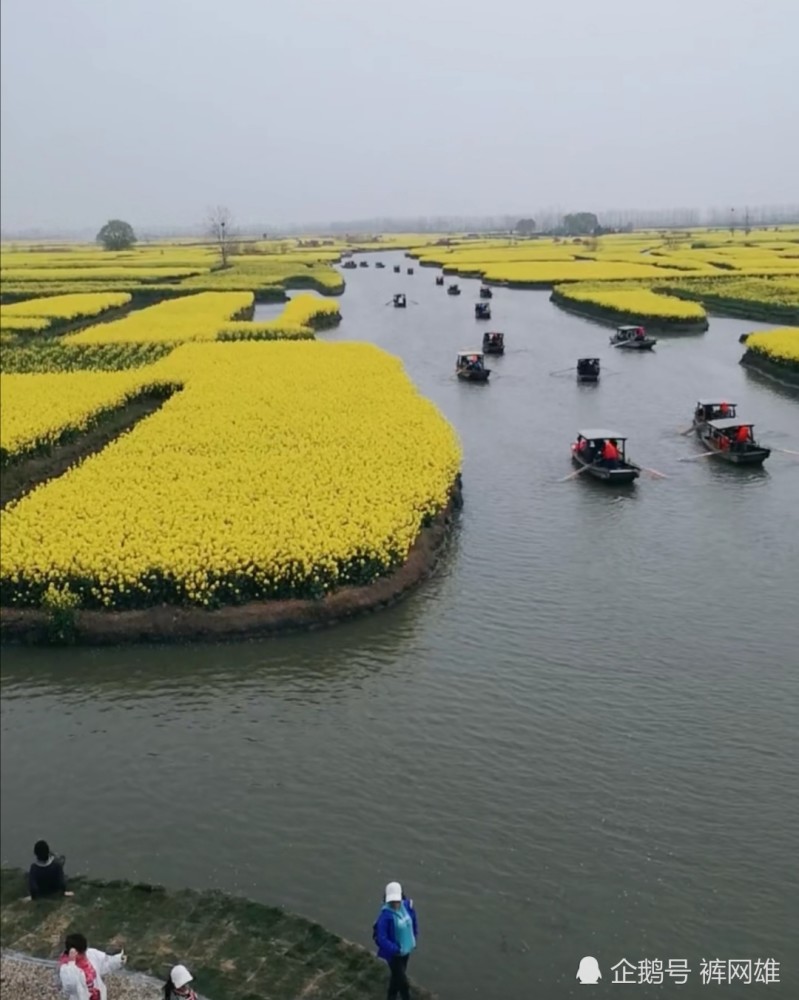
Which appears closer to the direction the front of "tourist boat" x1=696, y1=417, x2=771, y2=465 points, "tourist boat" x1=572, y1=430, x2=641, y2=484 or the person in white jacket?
the person in white jacket

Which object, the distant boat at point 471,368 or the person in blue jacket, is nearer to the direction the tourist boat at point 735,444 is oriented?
the person in blue jacket

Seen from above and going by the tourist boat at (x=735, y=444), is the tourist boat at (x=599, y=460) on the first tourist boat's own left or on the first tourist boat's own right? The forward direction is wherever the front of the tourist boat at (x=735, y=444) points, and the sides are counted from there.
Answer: on the first tourist boat's own right

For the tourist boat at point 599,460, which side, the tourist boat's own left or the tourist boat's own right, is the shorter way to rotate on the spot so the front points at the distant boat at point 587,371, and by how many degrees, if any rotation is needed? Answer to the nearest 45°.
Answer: approximately 135° to the tourist boat's own left

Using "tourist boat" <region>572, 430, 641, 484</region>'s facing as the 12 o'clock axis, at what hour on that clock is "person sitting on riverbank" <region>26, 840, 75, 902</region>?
The person sitting on riverbank is roughly at 2 o'clock from the tourist boat.

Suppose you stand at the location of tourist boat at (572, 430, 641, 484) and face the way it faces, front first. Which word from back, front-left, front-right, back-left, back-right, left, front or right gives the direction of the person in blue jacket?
front-right

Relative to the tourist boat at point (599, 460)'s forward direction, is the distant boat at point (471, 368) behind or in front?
behind

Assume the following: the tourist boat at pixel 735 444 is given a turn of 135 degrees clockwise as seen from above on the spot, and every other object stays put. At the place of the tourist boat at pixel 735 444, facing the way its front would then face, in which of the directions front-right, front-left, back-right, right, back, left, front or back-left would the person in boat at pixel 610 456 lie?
front-left

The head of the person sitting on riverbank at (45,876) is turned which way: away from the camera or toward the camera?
away from the camera

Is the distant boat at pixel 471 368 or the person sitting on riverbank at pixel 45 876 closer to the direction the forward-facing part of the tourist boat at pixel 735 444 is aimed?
the person sitting on riverbank

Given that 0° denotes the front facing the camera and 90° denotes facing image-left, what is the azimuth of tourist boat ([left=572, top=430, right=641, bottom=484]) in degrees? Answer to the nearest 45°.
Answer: approximately 315°

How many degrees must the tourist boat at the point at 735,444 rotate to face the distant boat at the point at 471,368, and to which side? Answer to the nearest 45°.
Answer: approximately 180°
